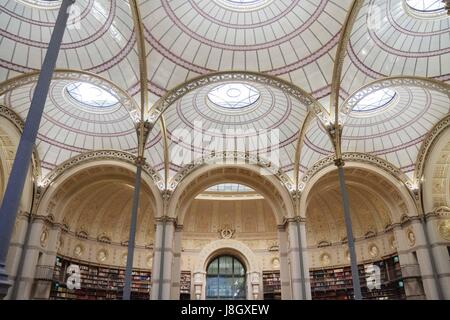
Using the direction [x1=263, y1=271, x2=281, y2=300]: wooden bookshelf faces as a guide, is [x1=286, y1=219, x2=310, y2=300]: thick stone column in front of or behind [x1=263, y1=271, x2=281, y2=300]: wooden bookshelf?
in front

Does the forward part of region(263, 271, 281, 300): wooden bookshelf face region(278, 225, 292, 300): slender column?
yes

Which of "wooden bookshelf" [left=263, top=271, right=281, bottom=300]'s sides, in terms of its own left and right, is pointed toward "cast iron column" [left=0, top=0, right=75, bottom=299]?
front

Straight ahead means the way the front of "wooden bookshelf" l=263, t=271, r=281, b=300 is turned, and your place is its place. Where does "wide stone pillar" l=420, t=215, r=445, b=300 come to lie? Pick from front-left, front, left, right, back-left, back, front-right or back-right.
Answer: front-left

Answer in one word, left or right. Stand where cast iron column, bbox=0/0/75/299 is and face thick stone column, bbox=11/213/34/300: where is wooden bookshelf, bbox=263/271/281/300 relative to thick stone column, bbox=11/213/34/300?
right

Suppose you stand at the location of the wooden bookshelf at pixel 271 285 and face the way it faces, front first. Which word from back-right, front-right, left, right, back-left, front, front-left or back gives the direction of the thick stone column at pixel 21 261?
front-right

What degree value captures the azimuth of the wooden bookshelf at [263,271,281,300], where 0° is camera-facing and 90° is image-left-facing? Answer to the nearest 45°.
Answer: approximately 0°

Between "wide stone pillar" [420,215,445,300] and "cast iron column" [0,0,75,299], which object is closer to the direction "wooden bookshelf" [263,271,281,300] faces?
the cast iron column

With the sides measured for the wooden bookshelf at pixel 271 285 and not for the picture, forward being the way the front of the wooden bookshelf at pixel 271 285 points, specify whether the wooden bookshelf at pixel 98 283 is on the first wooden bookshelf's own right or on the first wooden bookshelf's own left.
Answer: on the first wooden bookshelf's own right

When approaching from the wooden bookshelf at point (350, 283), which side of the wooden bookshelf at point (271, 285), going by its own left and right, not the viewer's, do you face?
left

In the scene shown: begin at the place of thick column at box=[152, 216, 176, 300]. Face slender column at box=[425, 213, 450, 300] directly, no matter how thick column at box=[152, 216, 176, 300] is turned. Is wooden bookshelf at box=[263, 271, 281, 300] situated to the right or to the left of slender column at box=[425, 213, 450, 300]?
left

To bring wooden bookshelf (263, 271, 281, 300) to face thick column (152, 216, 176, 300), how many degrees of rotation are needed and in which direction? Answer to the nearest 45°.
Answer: approximately 45° to its right
